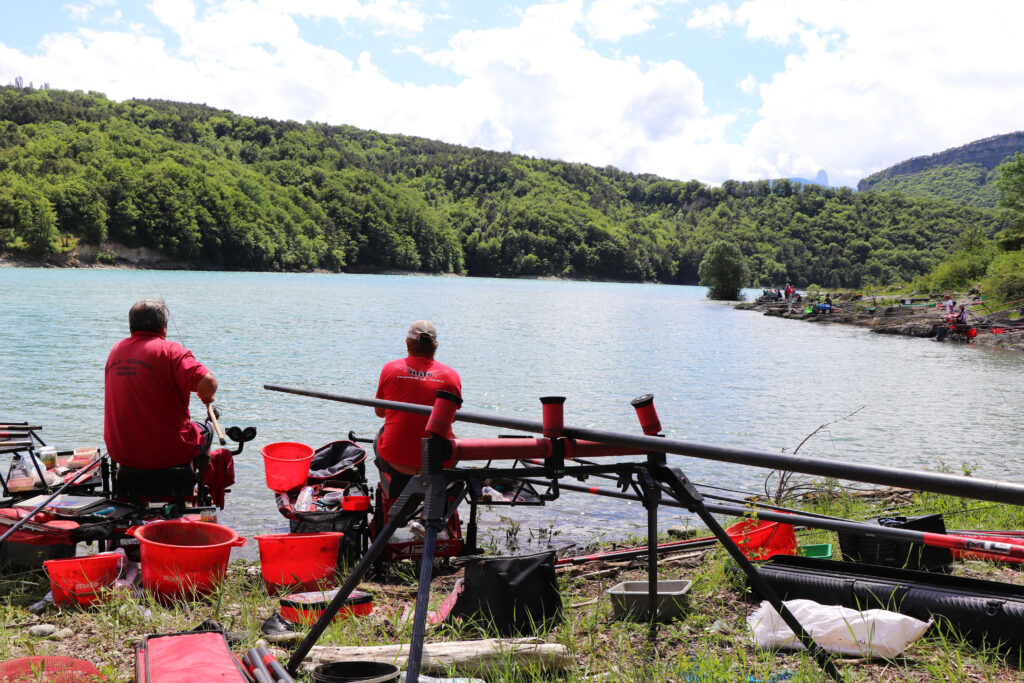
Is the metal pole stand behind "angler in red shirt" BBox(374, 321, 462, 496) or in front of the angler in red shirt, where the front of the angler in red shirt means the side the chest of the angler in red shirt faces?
behind

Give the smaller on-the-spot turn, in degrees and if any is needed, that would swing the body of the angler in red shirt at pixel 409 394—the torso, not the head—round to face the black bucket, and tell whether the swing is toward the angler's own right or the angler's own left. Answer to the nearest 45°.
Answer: approximately 180°

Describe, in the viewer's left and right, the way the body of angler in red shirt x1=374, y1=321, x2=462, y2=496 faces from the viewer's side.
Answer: facing away from the viewer

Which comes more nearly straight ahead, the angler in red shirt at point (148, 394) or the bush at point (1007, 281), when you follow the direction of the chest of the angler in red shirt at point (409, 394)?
the bush

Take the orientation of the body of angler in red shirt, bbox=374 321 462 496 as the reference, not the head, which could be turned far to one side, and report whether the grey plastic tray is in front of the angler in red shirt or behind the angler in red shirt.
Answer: behind

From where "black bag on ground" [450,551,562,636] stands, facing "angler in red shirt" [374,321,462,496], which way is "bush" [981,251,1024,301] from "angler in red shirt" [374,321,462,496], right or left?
right

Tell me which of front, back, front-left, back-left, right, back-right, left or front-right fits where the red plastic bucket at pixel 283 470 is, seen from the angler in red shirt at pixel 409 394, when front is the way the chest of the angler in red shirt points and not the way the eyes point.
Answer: front-left

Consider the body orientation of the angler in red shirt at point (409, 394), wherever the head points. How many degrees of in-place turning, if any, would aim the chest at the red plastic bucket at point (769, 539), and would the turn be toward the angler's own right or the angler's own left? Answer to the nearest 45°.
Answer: approximately 90° to the angler's own right

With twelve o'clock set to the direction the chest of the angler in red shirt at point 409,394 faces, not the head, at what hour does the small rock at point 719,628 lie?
The small rock is roughly at 5 o'clock from the angler in red shirt.

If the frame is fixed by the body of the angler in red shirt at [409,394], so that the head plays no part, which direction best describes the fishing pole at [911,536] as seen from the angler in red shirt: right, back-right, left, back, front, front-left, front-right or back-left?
back-right

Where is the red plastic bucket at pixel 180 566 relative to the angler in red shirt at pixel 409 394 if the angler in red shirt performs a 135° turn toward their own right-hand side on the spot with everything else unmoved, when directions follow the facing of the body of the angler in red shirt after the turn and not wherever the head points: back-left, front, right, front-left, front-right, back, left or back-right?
right

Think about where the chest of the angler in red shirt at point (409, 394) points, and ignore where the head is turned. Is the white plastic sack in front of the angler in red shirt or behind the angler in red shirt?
behind
